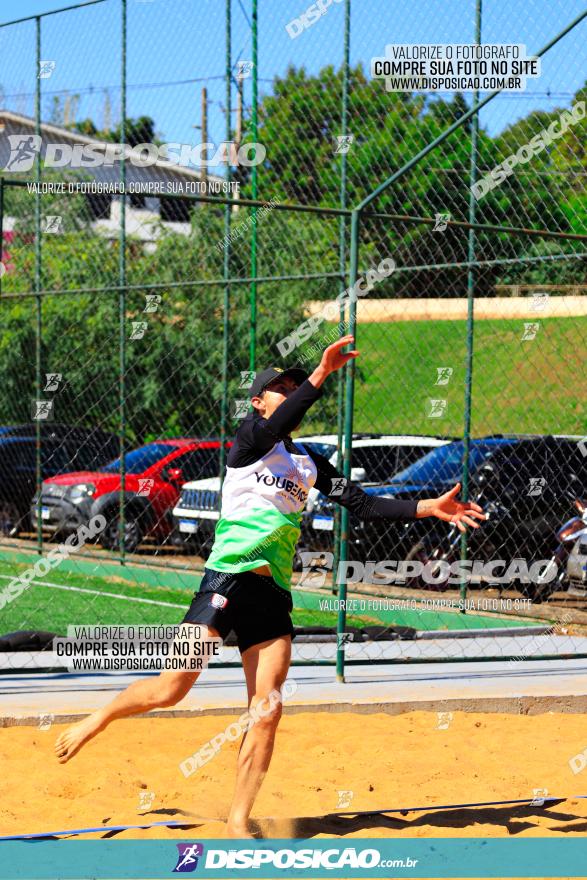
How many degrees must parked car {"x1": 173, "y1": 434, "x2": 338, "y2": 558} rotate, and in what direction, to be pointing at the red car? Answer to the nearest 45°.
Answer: approximately 90° to its right

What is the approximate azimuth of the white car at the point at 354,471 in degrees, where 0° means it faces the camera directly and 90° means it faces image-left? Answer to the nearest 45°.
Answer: approximately 45°

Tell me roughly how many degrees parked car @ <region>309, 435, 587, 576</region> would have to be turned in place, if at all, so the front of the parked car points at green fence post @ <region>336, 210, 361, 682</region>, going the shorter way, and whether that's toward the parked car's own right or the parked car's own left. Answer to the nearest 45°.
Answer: approximately 45° to the parked car's own left

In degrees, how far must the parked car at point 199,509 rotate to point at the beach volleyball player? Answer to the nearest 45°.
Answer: approximately 45° to its left

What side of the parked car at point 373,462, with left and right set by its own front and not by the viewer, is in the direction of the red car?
right

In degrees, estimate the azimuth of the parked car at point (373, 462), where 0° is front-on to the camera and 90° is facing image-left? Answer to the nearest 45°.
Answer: approximately 45°

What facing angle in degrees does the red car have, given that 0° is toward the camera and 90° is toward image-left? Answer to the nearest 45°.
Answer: approximately 45°
